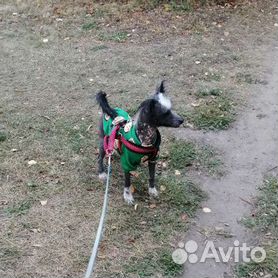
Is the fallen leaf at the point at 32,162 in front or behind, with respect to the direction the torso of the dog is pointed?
behind

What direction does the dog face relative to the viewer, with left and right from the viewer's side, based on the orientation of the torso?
facing the viewer and to the right of the viewer

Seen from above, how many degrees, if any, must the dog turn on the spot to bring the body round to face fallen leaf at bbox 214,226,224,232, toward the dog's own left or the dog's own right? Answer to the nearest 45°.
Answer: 0° — it already faces it

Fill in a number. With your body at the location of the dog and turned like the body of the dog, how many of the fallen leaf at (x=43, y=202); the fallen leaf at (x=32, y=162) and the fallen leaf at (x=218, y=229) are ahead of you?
1

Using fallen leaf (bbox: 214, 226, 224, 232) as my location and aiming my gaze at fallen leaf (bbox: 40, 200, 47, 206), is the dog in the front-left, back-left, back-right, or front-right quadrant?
front-right

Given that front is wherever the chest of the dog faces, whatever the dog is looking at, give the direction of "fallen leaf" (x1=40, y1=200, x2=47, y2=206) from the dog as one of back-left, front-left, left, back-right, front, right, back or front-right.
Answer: back-right

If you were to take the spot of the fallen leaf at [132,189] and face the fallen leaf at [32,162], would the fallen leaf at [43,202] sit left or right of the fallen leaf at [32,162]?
left
